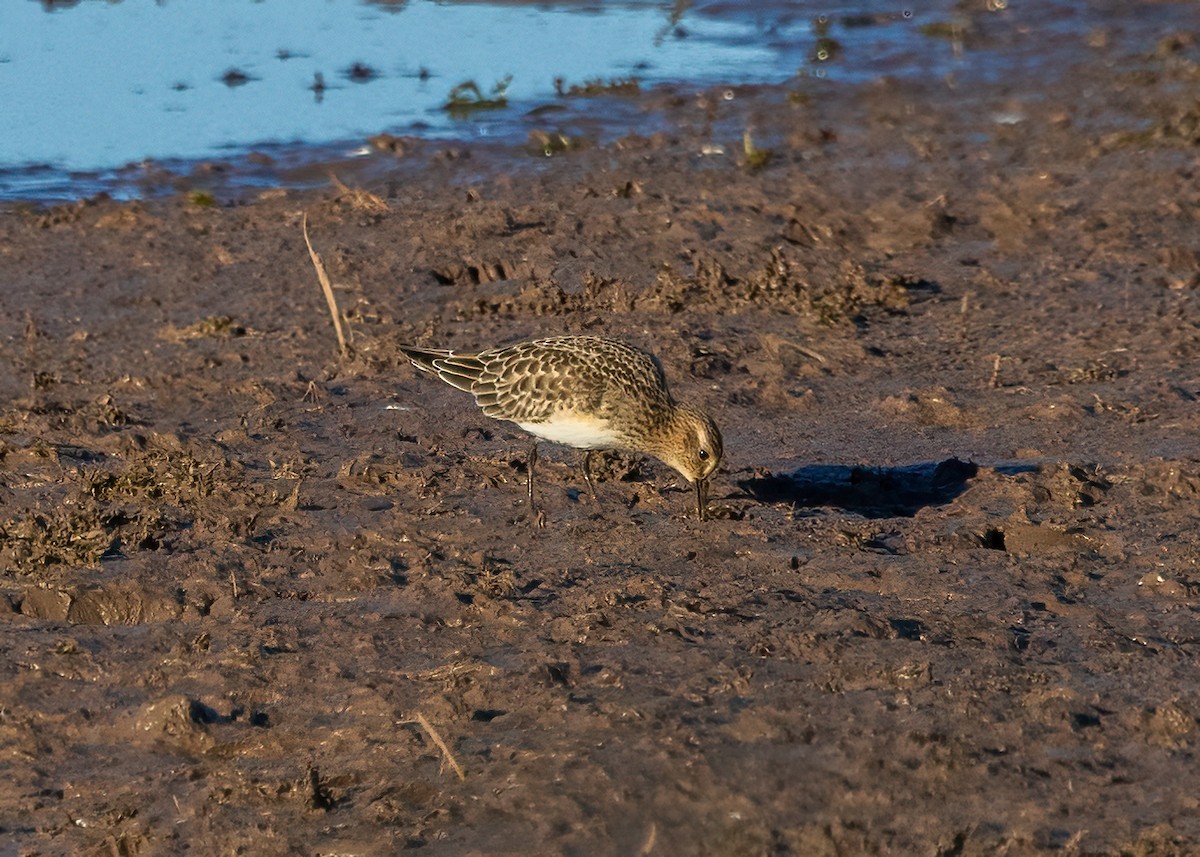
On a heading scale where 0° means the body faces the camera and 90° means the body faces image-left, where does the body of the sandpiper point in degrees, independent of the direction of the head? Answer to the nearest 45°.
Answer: approximately 270°

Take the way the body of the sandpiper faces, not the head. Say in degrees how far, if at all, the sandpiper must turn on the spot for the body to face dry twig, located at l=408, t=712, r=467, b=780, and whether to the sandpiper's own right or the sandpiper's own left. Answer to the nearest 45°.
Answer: approximately 90° to the sandpiper's own right

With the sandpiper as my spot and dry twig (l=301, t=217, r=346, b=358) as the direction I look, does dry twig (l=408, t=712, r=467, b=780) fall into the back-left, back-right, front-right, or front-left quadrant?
back-left

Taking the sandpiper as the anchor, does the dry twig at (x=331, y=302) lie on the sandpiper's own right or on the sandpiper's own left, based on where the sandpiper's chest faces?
on the sandpiper's own left
